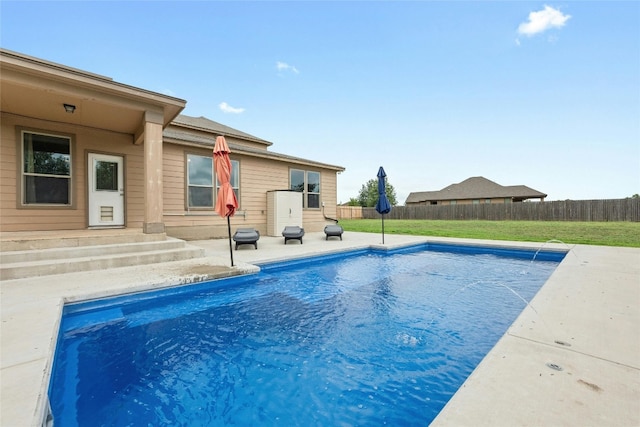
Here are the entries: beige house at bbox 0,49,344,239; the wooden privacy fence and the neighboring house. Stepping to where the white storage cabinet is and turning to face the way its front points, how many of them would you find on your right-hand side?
1

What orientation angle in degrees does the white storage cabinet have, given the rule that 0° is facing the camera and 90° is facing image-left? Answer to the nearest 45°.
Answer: approximately 315°

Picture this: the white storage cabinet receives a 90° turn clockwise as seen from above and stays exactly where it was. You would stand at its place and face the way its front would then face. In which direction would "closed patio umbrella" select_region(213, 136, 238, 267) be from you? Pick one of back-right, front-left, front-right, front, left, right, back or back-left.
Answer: front-left

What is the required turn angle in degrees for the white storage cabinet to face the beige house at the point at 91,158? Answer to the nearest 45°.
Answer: approximately 90° to its right

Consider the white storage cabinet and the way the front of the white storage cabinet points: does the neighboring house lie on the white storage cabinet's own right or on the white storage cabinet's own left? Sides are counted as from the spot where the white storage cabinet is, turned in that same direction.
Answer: on the white storage cabinet's own left

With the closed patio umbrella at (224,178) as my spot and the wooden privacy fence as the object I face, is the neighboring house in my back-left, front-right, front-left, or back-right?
front-left
